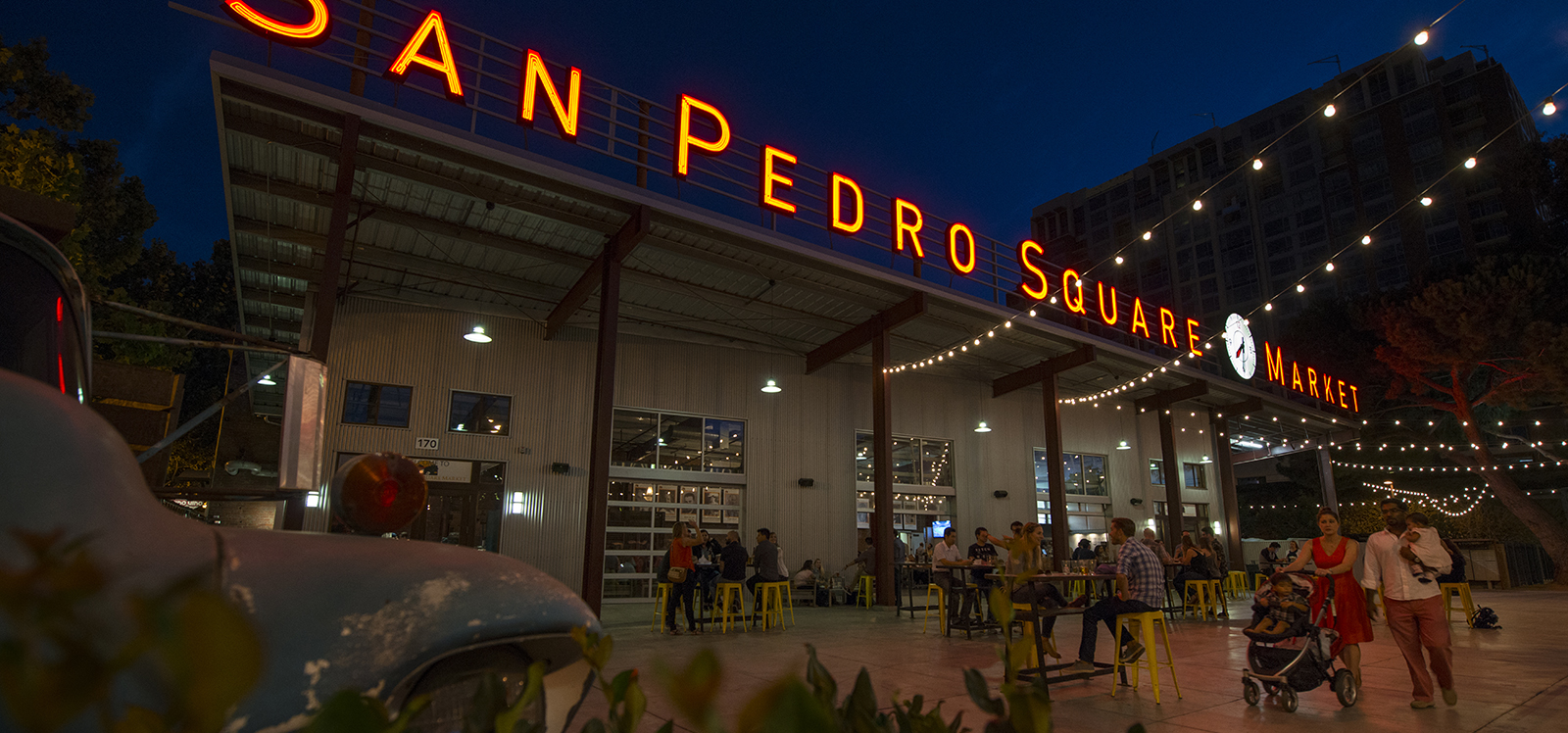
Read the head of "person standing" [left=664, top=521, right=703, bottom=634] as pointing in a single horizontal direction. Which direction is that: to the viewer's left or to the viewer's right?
to the viewer's right

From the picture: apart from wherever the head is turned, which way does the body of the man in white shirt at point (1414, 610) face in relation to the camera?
toward the camera

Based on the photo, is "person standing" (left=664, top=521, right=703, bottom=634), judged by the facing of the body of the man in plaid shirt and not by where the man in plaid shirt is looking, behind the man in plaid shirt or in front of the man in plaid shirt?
in front

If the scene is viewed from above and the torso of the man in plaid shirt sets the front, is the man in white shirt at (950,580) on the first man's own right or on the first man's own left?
on the first man's own right

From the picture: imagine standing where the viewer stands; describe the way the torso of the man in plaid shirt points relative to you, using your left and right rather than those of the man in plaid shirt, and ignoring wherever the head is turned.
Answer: facing to the left of the viewer

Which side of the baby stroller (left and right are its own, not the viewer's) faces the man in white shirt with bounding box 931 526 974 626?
right

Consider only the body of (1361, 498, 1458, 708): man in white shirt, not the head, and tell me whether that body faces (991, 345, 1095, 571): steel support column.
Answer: no

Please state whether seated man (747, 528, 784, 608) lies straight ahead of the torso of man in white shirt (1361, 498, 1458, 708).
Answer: no

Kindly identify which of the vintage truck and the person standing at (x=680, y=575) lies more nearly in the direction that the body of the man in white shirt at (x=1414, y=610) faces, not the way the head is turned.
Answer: the vintage truck

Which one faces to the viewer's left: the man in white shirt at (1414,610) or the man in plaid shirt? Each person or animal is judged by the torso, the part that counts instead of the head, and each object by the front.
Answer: the man in plaid shirt

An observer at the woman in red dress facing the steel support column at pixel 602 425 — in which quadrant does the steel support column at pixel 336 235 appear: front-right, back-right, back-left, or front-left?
front-left

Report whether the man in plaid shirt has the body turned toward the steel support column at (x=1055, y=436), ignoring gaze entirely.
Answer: no

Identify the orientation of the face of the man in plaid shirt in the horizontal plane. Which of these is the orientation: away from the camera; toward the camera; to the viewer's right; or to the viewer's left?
to the viewer's left

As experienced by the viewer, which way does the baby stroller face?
facing the viewer and to the left of the viewer

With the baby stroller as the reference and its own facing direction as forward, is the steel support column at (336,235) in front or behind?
in front

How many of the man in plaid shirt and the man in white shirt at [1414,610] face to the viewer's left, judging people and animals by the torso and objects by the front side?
1

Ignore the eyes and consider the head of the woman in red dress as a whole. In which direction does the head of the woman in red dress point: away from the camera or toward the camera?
toward the camera

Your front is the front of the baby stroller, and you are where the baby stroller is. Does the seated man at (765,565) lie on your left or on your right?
on your right
